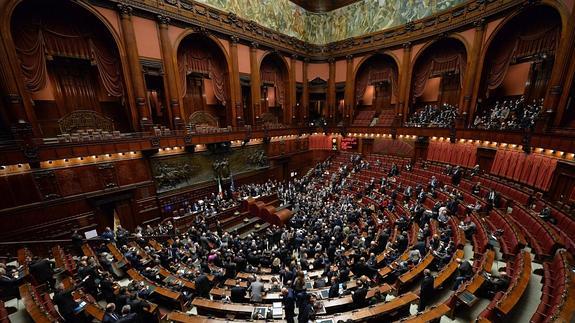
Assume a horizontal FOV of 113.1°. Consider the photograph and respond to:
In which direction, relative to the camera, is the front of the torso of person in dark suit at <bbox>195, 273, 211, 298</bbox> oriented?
away from the camera

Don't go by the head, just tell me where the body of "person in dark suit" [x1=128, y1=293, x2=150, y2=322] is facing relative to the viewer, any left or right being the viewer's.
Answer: facing away from the viewer and to the right of the viewer

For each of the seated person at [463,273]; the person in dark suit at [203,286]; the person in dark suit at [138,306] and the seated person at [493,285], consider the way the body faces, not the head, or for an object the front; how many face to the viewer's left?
2

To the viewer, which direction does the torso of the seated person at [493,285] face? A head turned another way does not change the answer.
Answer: to the viewer's left

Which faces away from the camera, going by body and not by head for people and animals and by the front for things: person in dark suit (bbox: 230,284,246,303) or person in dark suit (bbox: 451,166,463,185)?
person in dark suit (bbox: 230,284,246,303)

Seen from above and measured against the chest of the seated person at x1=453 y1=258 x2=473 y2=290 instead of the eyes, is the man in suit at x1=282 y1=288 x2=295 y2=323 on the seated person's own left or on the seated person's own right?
on the seated person's own left

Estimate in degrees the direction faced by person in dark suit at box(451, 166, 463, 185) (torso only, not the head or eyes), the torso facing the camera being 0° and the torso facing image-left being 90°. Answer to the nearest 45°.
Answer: approximately 45°

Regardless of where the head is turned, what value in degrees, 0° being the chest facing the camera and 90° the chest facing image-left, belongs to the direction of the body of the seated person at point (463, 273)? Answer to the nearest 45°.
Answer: approximately 90°

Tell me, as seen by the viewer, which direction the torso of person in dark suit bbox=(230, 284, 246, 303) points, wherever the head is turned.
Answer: away from the camera

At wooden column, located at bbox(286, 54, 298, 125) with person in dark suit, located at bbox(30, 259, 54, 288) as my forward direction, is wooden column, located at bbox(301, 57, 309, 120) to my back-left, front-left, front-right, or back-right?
back-left

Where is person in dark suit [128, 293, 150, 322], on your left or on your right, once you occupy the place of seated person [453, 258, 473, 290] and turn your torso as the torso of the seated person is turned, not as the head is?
on your left

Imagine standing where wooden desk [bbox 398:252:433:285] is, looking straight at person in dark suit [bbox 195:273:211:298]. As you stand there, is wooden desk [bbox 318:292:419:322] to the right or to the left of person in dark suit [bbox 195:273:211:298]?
left

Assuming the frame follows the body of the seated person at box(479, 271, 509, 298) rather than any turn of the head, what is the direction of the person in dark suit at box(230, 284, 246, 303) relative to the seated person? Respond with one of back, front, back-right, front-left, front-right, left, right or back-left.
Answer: front-left
